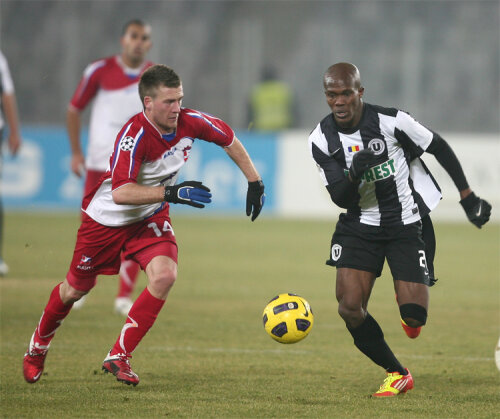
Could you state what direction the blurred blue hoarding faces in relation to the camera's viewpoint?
facing the viewer

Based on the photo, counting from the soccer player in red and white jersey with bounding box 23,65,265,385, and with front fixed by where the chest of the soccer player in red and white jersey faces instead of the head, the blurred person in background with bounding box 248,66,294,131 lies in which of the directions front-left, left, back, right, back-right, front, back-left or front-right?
back-left

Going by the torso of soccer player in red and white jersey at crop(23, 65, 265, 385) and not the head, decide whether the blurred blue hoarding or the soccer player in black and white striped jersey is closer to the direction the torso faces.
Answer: the soccer player in black and white striped jersey

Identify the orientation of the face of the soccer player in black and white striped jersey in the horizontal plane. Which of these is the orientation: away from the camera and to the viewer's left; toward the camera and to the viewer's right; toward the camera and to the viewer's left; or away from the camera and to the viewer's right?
toward the camera and to the viewer's left

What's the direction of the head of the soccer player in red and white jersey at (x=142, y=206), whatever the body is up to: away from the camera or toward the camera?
toward the camera

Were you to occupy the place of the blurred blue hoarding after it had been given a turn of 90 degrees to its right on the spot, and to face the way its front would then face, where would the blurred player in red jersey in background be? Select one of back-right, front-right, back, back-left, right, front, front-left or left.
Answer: left

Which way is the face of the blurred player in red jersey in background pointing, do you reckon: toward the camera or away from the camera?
toward the camera

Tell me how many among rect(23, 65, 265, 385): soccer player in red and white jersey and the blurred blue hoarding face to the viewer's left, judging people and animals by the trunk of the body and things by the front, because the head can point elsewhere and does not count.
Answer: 0

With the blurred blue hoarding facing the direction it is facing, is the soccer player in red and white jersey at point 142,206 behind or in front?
in front

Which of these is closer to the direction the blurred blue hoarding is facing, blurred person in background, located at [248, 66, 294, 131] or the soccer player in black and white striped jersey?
the soccer player in black and white striped jersey

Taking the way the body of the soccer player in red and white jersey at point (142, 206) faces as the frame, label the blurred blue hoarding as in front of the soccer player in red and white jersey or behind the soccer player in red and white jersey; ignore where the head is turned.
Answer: behind

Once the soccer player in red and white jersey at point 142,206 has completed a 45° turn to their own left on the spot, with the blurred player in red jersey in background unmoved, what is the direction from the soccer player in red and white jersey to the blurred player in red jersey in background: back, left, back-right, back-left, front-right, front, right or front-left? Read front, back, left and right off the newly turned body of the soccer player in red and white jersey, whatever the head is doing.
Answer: left

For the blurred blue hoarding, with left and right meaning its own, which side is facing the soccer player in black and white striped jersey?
front

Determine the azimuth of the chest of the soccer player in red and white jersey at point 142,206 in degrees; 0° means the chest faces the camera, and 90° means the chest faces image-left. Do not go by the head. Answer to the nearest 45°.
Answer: approximately 315°
